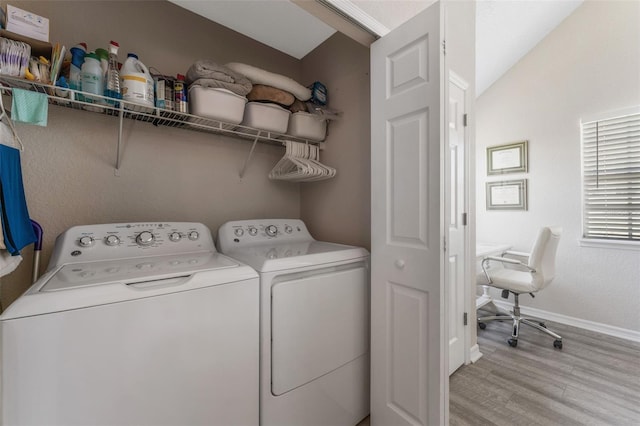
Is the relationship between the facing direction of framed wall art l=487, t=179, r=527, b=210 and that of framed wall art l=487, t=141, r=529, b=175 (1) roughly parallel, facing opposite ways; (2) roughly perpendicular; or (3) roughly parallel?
roughly parallel

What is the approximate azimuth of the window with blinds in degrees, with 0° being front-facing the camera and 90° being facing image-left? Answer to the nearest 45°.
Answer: approximately 45°

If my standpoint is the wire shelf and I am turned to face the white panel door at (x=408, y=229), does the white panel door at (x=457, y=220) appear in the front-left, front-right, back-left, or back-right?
front-left

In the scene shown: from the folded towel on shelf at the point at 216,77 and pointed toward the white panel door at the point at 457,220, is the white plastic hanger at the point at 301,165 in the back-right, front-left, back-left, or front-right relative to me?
front-left

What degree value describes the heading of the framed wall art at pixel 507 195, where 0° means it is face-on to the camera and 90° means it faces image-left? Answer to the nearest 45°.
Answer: approximately 45°

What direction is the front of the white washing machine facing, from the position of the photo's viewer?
facing the viewer

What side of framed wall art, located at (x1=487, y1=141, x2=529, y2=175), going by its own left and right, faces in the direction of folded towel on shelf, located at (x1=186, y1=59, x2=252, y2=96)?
front

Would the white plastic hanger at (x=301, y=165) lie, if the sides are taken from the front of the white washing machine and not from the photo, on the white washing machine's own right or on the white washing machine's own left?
on the white washing machine's own left

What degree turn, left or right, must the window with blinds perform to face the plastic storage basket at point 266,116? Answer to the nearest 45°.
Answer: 0° — it already faces it

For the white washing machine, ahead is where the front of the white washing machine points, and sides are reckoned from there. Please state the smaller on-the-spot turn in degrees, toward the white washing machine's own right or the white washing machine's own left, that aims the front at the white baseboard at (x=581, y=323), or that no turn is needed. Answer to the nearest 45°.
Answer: approximately 90° to the white washing machine's own left

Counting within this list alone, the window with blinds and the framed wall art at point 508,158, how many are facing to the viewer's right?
0

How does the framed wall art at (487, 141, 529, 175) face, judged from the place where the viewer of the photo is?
facing the viewer and to the left of the viewer

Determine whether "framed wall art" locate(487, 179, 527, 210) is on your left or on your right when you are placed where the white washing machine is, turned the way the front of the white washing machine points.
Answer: on your left

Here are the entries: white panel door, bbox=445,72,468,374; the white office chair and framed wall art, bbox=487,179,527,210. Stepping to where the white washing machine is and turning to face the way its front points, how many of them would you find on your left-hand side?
3
